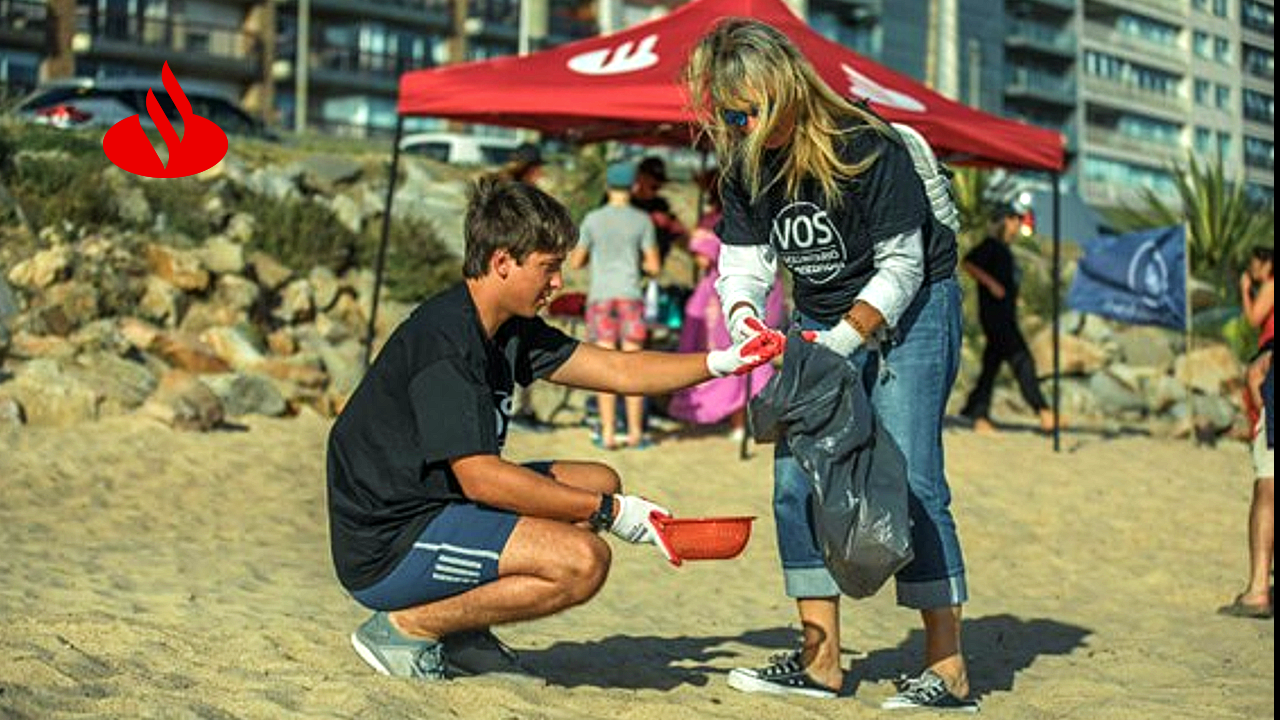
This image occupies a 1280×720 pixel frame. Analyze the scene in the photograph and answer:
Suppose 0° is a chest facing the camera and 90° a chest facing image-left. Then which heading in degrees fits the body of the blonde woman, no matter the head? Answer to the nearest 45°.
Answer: approximately 45°

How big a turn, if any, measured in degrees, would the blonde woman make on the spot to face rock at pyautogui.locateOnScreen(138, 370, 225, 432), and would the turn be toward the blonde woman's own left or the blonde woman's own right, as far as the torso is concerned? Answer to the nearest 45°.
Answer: approximately 90° to the blonde woman's own right

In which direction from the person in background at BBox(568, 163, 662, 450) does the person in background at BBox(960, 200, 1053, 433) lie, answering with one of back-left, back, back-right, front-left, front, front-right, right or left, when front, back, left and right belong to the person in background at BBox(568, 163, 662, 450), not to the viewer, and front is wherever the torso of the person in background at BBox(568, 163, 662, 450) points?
front-right

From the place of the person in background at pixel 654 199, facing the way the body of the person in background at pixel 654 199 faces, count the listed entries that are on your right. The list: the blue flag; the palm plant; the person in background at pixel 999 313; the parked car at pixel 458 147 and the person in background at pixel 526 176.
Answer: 2

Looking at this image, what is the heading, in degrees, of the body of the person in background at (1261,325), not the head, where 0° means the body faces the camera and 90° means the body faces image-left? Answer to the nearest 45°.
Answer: approximately 90°

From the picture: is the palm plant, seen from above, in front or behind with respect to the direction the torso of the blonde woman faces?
behind

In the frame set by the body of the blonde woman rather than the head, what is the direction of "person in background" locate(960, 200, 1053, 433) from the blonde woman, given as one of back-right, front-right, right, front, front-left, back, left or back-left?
back-right

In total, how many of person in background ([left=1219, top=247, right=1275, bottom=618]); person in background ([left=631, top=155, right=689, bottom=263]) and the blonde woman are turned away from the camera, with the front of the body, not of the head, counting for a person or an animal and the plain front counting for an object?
0

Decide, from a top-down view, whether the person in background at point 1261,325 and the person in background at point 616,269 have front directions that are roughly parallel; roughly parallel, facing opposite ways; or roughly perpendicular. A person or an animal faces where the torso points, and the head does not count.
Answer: roughly perpendicular

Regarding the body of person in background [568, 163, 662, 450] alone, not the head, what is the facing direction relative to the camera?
away from the camera

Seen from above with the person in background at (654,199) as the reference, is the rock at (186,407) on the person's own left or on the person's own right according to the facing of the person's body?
on the person's own right

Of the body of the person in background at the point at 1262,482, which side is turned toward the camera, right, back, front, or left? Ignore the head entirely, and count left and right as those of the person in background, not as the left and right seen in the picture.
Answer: left
